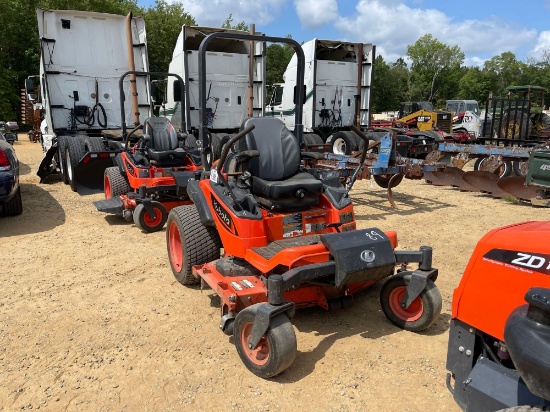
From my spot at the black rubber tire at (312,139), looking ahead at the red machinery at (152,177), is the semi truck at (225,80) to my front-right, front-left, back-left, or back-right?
front-right

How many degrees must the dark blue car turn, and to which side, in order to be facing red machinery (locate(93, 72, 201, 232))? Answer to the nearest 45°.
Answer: approximately 90° to its right

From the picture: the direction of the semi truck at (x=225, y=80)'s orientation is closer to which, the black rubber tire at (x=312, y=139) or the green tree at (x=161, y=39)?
the green tree

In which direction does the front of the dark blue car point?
away from the camera

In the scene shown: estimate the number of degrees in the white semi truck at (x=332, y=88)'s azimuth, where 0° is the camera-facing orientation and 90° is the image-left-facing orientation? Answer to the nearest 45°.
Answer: approximately 135°

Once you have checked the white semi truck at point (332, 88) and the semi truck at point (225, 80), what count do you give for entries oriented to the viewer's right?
0

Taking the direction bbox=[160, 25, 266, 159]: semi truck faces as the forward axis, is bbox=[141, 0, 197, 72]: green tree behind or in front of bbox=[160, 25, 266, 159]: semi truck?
in front

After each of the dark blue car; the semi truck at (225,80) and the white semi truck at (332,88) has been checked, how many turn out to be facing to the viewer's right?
0

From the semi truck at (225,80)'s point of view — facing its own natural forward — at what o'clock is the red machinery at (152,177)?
The red machinery is roughly at 6 o'clock from the semi truck.

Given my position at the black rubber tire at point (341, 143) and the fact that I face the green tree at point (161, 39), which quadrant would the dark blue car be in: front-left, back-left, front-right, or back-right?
back-left

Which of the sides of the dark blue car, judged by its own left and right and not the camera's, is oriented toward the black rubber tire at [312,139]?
right

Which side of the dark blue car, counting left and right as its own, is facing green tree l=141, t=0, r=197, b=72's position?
front

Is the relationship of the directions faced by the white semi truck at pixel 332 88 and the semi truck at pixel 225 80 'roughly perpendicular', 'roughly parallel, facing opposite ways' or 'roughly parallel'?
roughly parallel

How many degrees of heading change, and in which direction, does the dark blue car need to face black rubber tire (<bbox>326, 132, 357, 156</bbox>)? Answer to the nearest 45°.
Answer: approximately 90° to its right

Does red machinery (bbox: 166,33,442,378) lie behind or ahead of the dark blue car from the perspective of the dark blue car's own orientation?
behind
